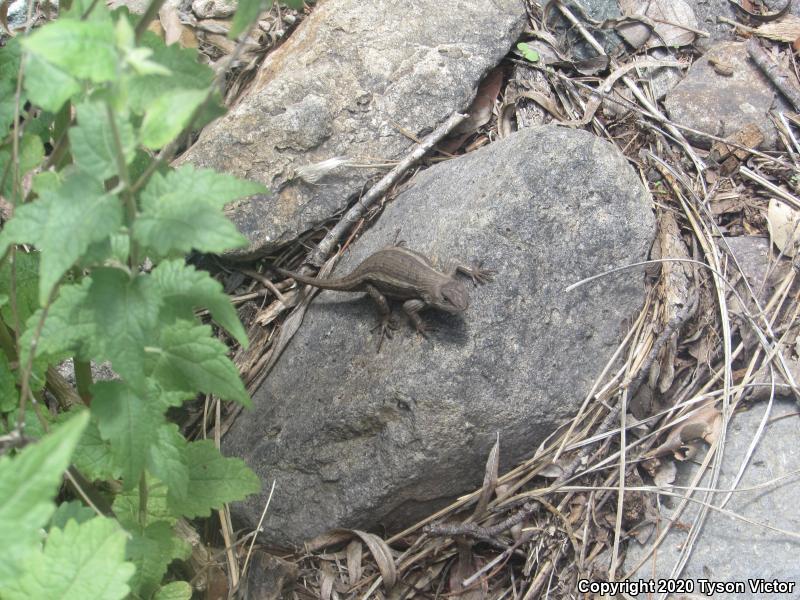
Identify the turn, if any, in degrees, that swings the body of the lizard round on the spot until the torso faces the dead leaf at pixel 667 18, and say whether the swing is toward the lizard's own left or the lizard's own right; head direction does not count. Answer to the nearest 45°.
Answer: approximately 90° to the lizard's own left

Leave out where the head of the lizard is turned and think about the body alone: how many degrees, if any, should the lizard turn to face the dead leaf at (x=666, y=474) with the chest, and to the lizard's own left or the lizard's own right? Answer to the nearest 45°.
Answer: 0° — it already faces it

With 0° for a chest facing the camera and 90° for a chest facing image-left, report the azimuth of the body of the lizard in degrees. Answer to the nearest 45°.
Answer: approximately 315°

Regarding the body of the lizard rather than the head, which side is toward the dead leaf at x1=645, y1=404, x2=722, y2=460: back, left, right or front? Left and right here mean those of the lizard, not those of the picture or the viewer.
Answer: front

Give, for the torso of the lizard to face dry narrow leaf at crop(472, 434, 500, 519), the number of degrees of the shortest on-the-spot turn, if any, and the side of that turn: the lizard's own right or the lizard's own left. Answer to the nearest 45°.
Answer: approximately 45° to the lizard's own right

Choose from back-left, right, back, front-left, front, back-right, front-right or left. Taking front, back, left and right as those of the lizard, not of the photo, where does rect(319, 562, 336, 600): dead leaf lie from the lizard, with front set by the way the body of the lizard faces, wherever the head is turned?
right

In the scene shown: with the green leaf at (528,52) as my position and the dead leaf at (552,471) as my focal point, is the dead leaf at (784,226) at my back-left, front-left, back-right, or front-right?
front-left

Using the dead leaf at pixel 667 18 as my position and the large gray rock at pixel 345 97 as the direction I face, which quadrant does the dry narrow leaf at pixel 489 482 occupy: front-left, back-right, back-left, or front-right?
front-left

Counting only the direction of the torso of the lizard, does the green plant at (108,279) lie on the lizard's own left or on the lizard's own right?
on the lizard's own right

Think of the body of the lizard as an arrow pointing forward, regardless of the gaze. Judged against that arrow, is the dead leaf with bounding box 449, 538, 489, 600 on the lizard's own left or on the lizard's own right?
on the lizard's own right

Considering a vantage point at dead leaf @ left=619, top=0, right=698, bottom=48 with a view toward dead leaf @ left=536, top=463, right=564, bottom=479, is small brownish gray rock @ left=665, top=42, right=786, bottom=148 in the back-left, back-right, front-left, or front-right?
front-left

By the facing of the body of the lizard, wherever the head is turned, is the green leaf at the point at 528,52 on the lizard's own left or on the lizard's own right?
on the lizard's own left

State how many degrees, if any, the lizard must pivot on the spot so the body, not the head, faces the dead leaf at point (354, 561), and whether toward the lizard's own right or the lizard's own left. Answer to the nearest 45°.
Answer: approximately 90° to the lizard's own right
